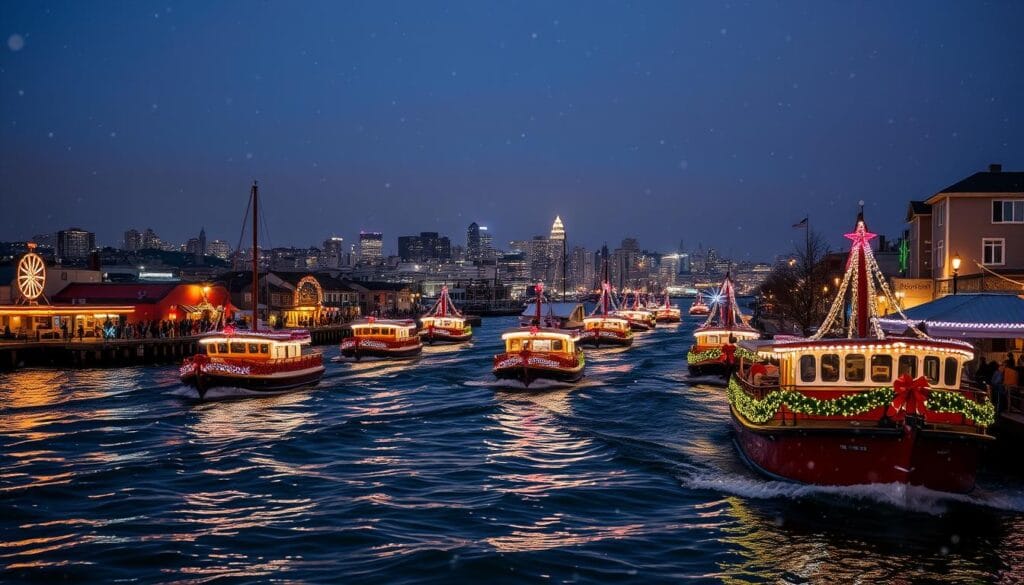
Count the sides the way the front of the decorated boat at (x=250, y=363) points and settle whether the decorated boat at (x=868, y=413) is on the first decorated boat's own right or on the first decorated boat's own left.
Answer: on the first decorated boat's own left

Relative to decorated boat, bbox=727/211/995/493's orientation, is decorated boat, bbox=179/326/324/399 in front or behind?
behind

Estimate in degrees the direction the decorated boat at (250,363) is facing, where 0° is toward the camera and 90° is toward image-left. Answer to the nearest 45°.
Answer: approximately 45°

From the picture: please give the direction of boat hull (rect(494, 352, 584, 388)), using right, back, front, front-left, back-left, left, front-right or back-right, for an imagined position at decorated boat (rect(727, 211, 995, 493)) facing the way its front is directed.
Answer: back

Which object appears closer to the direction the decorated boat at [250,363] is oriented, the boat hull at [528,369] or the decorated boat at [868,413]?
the decorated boat

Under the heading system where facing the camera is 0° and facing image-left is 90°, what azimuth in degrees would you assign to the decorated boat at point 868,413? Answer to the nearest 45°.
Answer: approximately 315°
